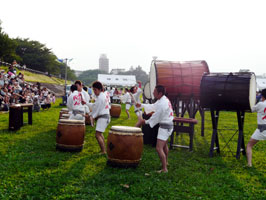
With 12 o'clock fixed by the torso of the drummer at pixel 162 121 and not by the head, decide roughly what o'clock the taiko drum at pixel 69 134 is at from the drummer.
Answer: The taiko drum is roughly at 1 o'clock from the drummer.

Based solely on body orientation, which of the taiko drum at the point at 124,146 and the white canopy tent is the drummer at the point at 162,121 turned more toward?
the taiko drum

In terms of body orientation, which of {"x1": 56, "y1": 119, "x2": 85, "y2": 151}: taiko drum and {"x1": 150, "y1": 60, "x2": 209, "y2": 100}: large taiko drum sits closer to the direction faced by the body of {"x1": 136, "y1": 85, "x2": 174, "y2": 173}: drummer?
the taiko drum

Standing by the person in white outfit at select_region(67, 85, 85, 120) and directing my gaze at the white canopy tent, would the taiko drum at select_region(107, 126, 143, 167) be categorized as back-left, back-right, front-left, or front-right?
back-right

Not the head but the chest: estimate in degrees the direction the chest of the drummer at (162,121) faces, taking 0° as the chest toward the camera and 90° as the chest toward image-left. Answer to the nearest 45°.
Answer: approximately 90°

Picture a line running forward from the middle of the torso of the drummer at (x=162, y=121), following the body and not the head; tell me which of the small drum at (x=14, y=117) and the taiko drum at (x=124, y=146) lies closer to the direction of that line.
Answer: the taiko drum

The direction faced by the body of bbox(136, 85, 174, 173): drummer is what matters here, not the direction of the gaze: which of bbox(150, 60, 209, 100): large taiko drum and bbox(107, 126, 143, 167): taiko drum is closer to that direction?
the taiko drum

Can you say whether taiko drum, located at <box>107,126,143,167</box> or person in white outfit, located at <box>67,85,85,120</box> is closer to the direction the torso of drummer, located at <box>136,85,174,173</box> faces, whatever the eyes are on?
the taiko drum
